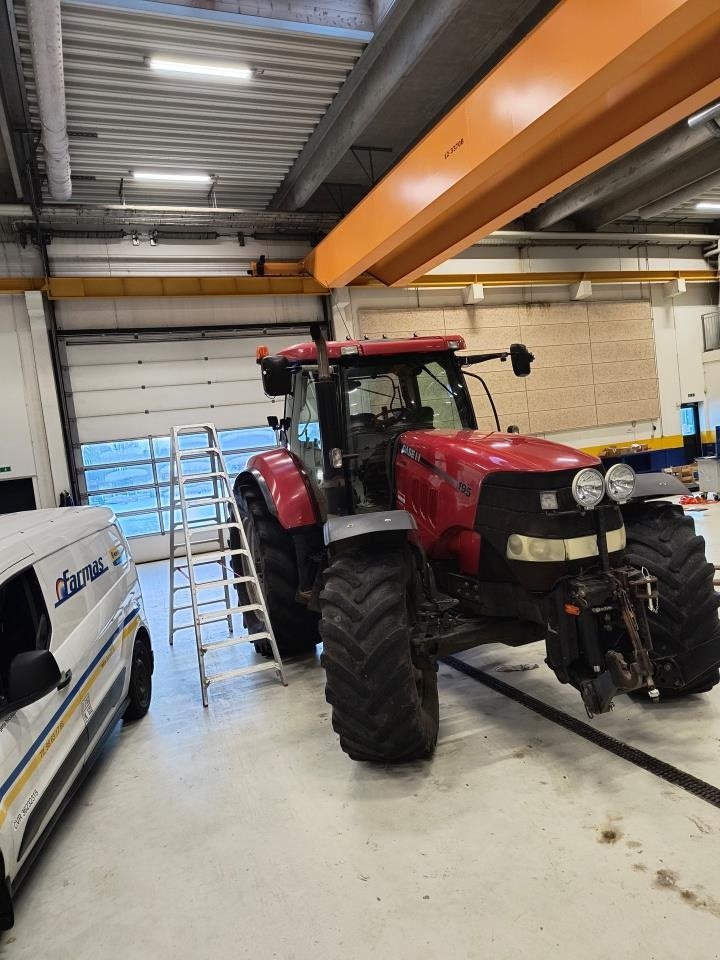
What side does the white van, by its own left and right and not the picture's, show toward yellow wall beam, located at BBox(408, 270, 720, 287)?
back

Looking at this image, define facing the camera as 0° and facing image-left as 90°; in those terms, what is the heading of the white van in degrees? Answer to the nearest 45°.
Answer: approximately 45°

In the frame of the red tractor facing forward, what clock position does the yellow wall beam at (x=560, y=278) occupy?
The yellow wall beam is roughly at 8 o'clock from the red tractor.

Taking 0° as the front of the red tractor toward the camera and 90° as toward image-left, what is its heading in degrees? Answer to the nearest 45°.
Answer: approximately 315°

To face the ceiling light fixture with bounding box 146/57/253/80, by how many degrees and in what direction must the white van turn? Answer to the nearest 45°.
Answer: approximately 180°

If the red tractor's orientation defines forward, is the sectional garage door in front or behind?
behind
